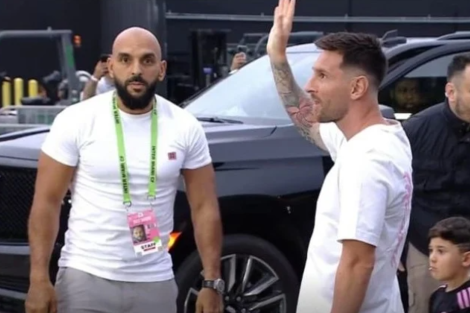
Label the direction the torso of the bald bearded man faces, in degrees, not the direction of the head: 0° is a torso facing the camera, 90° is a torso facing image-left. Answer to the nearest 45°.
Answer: approximately 0°

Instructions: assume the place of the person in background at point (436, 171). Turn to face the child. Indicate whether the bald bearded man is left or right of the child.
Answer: right

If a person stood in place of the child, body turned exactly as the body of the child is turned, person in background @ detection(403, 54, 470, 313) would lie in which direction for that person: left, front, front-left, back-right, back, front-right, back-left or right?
back-right

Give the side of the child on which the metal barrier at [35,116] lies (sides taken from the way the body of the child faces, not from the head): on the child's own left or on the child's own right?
on the child's own right

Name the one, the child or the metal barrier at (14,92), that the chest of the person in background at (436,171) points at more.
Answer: the child

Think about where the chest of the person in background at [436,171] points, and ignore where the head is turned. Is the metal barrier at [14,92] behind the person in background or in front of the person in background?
behind

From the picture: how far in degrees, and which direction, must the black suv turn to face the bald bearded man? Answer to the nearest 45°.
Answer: approximately 45° to its left

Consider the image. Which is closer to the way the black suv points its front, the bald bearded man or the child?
the bald bearded man

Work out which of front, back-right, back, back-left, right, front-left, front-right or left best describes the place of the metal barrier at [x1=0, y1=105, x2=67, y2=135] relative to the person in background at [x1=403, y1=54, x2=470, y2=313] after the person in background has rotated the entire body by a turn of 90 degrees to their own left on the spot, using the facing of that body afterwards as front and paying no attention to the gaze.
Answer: left

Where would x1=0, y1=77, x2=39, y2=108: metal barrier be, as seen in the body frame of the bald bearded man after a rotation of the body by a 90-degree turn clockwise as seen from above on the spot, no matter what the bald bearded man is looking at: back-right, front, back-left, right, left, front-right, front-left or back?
right
